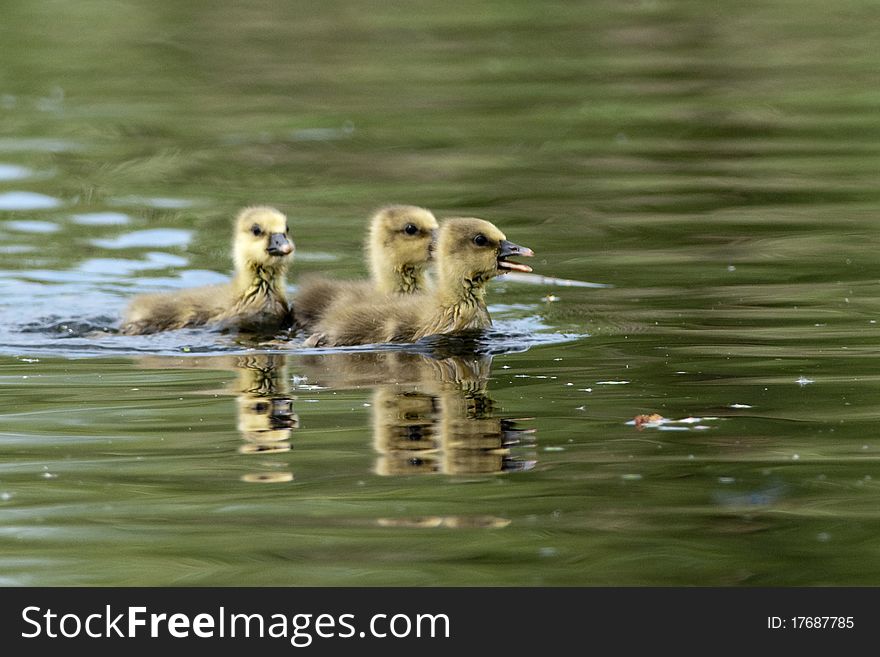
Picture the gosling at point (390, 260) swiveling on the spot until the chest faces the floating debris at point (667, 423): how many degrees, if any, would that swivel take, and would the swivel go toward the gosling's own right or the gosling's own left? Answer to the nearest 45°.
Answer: approximately 90° to the gosling's own right

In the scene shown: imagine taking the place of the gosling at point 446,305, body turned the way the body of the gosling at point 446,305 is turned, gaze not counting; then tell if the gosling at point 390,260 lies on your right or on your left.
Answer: on your left

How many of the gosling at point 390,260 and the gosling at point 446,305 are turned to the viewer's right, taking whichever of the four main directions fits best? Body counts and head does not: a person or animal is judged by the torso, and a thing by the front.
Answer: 2

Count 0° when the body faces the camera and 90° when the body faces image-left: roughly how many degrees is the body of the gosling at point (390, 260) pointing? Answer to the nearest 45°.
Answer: approximately 270°

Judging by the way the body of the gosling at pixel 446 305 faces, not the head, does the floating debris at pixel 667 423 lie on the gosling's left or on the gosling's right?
on the gosling's right

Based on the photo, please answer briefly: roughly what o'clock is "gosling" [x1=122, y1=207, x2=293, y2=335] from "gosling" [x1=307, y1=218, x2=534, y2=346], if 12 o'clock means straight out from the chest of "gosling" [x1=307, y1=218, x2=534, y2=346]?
"gosling" [x1=122, y1=207, x2=293, y2=335] is roughly at 7 o'clock from "gosling" [x1=307, y1=218, x2=534, y2=346].

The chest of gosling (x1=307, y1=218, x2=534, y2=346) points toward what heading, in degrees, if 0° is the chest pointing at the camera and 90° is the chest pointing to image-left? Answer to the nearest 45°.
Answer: approximately 270°

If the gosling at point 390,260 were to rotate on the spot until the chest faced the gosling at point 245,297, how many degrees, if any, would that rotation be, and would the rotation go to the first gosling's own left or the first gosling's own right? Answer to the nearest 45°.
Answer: approximately 180°
